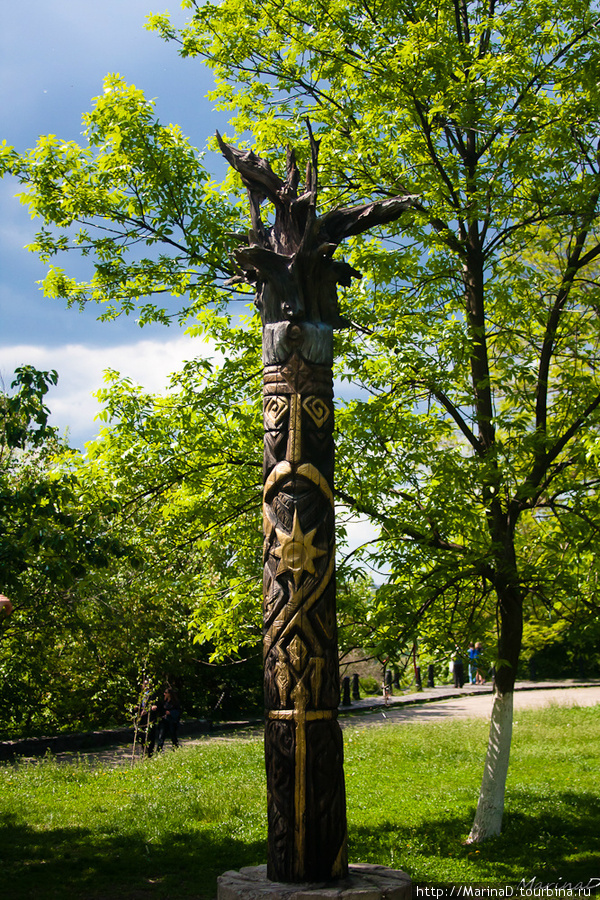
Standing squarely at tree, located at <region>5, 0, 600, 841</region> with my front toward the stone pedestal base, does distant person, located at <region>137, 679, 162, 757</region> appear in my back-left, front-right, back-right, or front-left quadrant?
back-right

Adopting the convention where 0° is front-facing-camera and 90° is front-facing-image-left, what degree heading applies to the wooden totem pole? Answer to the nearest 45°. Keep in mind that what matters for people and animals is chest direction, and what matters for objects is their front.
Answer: approximately 0°

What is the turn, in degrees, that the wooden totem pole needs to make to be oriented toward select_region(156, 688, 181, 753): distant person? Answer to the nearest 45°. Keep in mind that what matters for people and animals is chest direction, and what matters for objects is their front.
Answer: approximately 180°

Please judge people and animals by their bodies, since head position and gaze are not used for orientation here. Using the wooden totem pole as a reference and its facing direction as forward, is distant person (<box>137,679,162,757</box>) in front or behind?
behind
